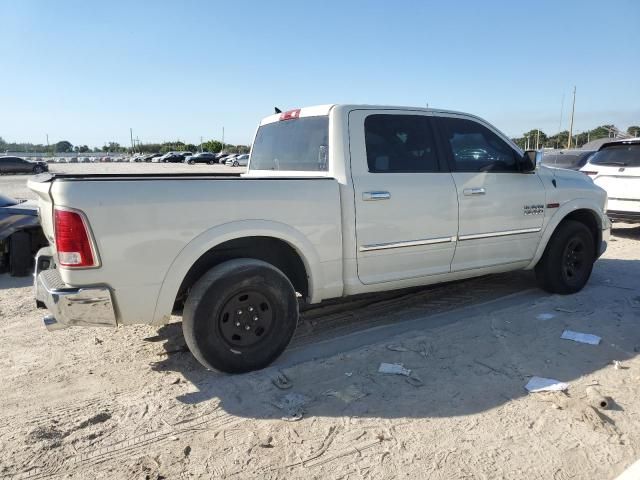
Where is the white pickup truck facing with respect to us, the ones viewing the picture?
facing away from the viewer and to the right of the viewer

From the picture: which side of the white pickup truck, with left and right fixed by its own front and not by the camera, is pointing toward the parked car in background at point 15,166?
left

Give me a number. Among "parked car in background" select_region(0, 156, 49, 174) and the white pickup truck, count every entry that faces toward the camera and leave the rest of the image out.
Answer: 0

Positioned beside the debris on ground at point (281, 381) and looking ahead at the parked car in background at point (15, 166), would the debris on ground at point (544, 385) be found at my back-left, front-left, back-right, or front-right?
back-right

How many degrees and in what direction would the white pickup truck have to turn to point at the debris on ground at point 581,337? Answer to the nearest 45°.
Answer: approximately 45° to its right
